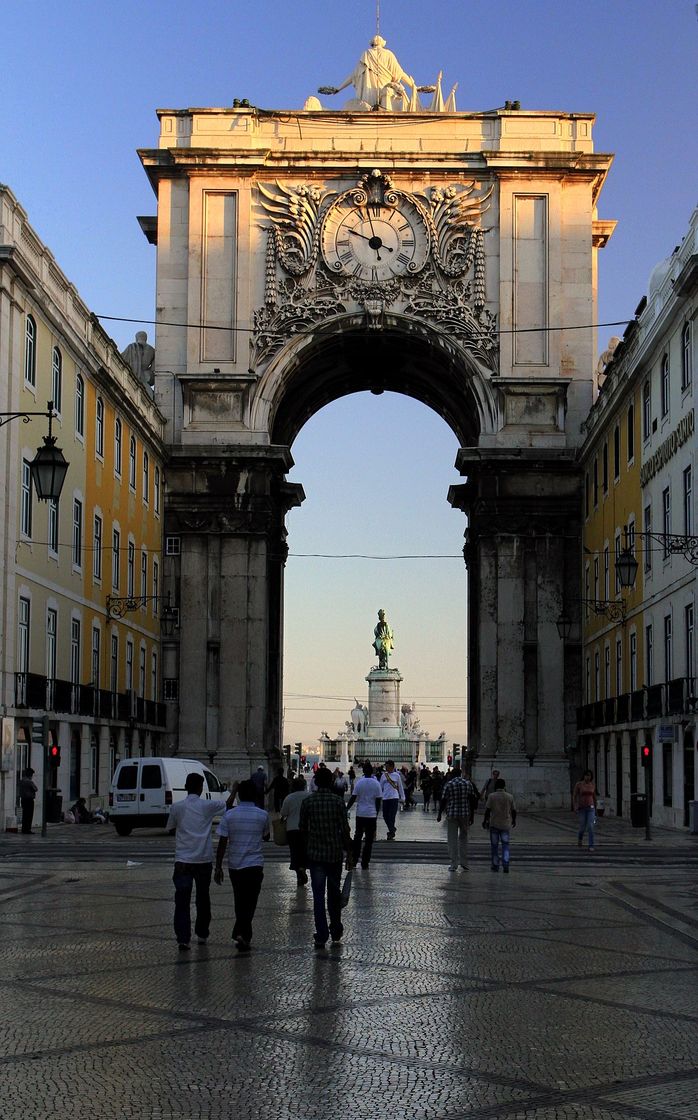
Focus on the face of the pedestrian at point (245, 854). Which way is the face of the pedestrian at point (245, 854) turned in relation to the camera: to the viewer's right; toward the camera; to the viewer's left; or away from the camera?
away from the camera

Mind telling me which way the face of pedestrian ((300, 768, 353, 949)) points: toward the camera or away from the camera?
away from the camera

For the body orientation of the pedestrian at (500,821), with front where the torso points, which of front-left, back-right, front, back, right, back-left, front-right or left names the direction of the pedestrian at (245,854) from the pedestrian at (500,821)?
back

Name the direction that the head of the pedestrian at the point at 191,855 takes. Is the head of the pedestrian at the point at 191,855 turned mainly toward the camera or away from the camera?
away from the camera

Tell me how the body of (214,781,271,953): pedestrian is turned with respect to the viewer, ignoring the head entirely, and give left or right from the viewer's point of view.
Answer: facing away from the viewer

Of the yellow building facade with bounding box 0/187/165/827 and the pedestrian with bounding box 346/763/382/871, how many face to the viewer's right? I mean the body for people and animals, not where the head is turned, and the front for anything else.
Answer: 1

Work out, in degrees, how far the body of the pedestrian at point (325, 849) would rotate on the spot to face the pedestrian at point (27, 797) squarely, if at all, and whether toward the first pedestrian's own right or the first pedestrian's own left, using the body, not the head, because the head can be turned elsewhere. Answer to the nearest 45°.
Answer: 0° — they already face them

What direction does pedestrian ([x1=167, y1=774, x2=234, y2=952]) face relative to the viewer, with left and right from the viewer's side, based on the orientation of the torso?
facing away from the viewer

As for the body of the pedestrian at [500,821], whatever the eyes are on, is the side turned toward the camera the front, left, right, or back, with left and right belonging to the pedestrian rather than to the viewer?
back

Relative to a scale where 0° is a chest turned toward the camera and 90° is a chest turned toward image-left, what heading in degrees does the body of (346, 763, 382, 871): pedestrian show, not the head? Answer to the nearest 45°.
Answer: approximately 180°

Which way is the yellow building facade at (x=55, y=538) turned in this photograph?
to the viewer's right

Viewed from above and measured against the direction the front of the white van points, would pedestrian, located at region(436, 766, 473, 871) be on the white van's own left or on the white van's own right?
on the white van's own right

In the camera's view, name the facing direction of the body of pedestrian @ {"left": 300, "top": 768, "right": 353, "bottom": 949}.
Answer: away from the camera

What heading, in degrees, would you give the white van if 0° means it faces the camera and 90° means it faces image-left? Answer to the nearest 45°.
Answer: approximately 225°
